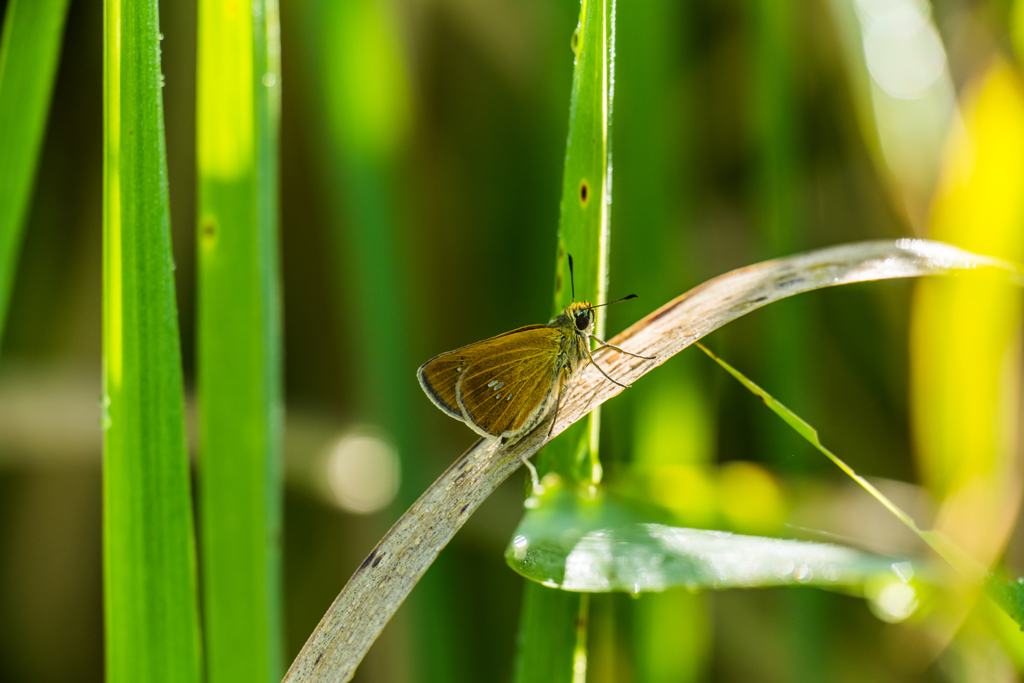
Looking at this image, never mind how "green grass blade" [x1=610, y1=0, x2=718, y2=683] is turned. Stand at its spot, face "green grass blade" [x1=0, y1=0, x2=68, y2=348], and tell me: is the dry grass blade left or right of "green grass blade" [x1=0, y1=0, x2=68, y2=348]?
left

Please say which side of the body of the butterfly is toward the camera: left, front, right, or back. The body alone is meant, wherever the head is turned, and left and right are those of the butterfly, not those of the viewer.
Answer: right
